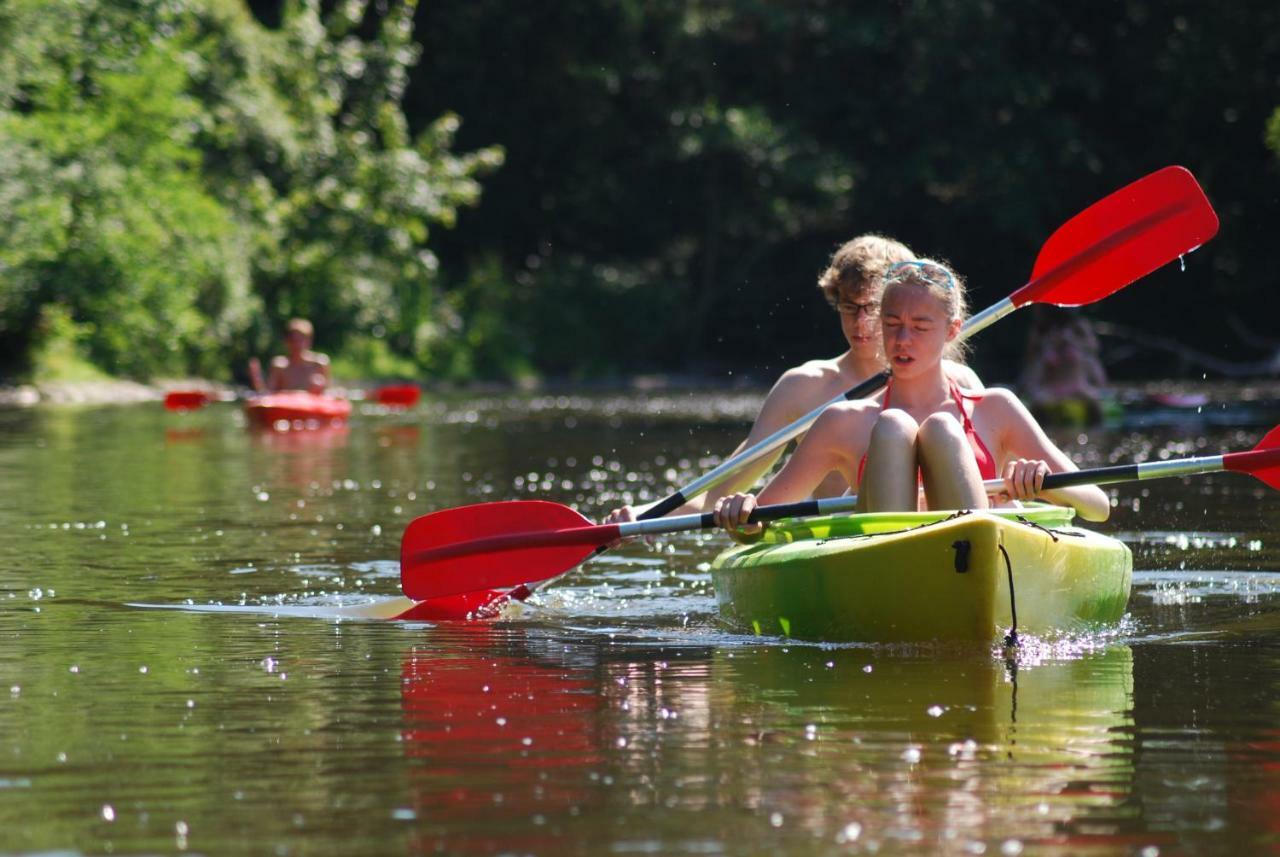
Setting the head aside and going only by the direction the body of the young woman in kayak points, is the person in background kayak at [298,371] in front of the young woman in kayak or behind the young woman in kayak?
behind

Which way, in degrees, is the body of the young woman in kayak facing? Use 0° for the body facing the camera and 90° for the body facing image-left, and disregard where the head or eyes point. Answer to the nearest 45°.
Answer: approximately 0°

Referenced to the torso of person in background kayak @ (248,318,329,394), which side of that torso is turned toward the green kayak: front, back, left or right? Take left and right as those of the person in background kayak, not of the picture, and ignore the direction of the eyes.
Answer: front

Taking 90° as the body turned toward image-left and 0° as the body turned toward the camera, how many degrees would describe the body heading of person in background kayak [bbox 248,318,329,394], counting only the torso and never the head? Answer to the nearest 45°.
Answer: approximately 0°

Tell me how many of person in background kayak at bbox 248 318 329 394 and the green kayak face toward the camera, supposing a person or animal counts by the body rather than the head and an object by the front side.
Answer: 2

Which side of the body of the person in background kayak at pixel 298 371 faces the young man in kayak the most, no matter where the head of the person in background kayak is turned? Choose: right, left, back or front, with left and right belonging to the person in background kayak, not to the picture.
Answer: front
